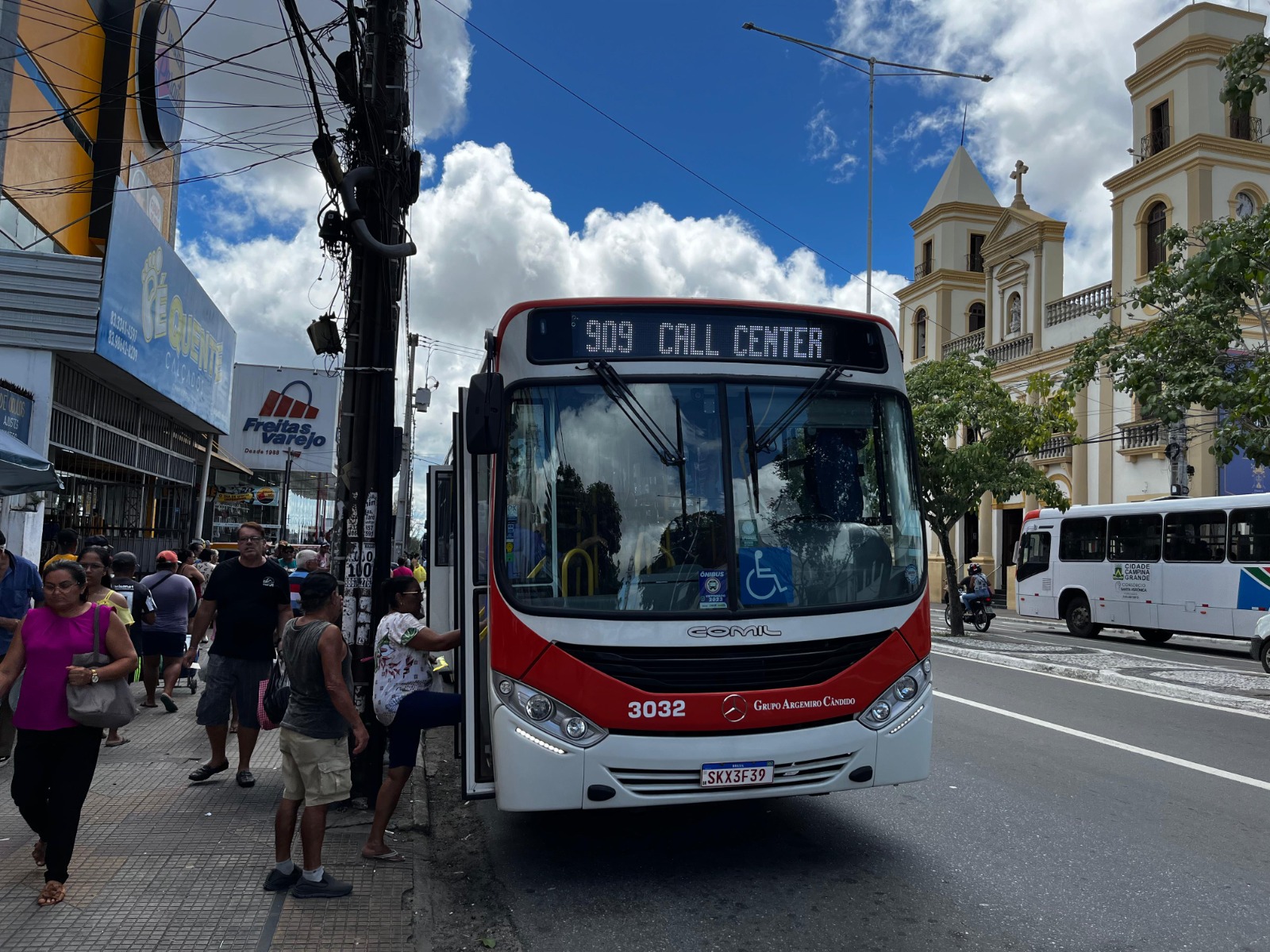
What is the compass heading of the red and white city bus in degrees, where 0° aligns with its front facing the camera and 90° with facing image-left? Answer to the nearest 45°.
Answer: approximately 0°

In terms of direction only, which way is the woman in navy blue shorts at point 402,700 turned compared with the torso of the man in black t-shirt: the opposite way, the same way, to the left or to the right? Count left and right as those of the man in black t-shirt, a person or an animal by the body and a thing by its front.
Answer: to the left

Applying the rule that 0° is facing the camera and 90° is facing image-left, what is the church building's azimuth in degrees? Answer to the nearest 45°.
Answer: approximately 45°

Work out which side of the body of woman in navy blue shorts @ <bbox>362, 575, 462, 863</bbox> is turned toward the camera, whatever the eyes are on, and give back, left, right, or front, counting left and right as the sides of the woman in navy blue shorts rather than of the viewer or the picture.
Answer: right

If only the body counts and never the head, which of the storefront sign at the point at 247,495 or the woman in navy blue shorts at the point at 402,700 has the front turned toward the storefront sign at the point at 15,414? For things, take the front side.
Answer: the storefront sign at the point at 247,495

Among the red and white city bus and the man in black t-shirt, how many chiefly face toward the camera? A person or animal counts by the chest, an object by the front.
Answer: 2

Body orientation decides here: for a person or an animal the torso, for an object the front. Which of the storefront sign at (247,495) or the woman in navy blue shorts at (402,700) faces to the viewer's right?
the woman in navy blue shorts

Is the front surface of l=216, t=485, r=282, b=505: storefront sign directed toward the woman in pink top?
yes

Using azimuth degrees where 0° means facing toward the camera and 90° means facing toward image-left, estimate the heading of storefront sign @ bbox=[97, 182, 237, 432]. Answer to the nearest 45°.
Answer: approximately 315°

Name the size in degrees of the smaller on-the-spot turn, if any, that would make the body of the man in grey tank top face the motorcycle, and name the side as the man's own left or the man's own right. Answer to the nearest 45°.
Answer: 0° — they already face it

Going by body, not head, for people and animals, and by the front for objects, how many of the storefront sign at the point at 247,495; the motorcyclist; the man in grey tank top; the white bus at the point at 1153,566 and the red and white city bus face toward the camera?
2

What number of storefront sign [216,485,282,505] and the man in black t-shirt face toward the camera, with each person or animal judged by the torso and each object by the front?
2

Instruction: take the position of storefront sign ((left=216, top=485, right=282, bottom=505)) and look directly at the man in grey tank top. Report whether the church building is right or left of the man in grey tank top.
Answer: left
